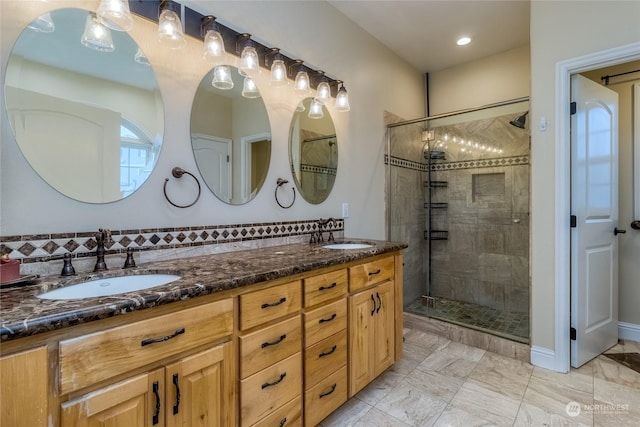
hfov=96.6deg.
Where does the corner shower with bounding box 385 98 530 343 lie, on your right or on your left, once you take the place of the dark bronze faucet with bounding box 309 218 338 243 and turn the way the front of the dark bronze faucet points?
on your left

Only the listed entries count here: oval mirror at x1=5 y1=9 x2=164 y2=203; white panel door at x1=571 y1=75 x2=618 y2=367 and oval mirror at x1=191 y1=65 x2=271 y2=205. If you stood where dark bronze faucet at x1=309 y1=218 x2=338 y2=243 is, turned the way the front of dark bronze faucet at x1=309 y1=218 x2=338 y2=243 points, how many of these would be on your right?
2

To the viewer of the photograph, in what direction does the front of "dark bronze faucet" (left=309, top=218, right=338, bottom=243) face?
facing the viewer and to the right of the viewer

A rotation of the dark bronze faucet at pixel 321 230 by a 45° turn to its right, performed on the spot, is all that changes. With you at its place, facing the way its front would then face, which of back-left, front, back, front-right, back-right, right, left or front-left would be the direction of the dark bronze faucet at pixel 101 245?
front-right

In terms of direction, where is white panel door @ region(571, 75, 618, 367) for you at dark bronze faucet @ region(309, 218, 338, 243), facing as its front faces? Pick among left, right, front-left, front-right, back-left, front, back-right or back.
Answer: front-left

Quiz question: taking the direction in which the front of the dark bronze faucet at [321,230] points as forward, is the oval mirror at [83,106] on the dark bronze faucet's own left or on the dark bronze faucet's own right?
on the dark bronze faucet's own right

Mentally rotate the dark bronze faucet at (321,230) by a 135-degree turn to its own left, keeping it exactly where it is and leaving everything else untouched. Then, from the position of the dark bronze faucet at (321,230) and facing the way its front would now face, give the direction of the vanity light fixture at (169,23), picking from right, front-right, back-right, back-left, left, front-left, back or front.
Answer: back-left

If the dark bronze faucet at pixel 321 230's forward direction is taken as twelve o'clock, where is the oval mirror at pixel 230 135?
The oval mirror is roughly at 3 o'clock from the dark bronze faucet.
